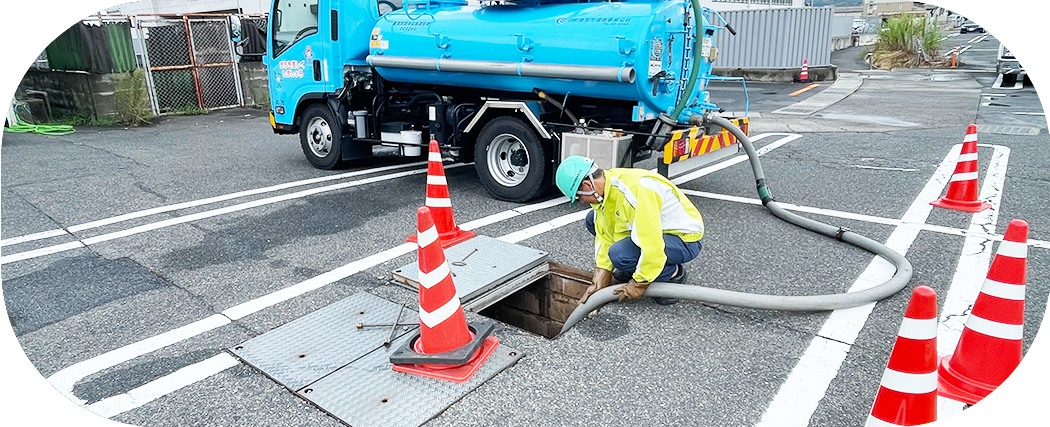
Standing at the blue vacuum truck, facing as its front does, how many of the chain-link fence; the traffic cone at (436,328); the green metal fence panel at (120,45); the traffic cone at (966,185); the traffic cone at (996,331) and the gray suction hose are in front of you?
2

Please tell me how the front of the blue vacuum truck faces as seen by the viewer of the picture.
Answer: facing away from the viewer and to the left of the viewer

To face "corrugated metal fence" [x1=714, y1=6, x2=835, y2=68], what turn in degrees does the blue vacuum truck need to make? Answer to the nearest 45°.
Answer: approximately 90° to its right

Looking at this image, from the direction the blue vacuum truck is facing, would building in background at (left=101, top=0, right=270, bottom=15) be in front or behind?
in front

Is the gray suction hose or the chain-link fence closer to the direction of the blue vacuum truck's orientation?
the chain-link fence

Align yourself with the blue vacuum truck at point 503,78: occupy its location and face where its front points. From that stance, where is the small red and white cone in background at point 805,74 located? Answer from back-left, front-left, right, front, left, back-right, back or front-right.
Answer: right

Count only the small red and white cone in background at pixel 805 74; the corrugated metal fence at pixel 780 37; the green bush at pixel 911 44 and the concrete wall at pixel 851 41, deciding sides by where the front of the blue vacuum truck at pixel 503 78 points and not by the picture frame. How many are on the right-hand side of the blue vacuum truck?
4

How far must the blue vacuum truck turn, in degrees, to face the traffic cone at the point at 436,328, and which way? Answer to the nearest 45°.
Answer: approximately 135° to its left

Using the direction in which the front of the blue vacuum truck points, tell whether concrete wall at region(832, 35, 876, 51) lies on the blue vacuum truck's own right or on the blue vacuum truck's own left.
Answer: on the blue vacuum truck's own right

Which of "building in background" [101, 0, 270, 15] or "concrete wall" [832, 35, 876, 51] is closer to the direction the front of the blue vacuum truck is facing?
the building in background

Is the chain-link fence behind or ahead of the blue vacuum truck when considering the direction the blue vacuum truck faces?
ahead

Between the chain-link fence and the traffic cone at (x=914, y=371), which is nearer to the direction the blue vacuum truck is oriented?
the chain-link fence

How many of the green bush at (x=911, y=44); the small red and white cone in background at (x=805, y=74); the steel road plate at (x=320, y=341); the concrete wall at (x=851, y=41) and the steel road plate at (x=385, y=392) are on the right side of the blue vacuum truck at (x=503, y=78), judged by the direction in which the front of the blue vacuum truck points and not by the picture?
3

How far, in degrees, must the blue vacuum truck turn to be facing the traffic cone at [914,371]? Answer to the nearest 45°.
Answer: approximately 135° to its left

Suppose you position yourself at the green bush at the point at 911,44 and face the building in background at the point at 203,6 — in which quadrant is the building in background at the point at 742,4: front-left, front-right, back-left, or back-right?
front-right

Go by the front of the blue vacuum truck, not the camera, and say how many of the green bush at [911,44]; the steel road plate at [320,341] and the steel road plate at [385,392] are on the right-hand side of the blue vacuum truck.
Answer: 1

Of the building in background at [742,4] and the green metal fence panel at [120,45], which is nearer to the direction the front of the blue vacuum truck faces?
the green metal fence panel

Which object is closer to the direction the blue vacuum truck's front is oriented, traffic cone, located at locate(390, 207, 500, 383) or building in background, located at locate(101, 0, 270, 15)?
the building in background

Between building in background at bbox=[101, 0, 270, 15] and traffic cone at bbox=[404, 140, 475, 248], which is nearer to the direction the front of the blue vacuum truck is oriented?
the building in background

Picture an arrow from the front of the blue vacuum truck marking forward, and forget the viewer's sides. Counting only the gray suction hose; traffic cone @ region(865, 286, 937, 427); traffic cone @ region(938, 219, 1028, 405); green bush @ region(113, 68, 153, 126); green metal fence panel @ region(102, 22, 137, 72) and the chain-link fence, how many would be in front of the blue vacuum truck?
3

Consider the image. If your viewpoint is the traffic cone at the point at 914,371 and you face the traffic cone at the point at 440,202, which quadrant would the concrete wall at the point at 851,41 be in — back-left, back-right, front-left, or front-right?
front-right
